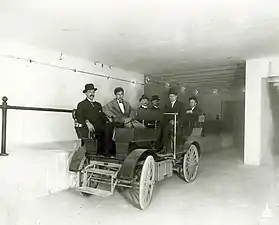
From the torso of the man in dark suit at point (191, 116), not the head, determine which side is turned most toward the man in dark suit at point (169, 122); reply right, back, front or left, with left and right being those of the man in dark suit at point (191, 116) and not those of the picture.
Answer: front

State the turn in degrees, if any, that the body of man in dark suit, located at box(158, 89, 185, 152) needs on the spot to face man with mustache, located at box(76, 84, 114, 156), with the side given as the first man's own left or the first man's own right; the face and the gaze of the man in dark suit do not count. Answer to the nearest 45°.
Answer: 0° — they already face them

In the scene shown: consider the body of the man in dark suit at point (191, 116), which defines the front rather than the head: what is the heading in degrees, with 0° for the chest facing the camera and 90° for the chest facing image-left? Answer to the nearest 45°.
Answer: approximately 45°

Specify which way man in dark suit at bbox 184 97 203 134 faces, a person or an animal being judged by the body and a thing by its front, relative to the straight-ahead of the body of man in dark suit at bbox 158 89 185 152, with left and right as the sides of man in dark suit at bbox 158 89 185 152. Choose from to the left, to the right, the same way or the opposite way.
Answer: the same way

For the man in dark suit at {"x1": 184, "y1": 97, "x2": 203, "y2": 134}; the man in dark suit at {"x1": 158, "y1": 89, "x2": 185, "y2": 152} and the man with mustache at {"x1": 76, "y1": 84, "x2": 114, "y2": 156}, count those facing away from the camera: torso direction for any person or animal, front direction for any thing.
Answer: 0

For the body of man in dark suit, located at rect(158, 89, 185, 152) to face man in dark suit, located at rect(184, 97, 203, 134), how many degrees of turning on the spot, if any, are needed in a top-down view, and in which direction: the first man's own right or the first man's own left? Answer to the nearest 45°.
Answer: approximately 180°

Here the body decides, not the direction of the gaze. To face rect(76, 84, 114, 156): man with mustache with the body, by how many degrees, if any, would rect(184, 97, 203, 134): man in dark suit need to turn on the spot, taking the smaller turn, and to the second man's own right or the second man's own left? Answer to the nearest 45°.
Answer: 0° — they already face them
